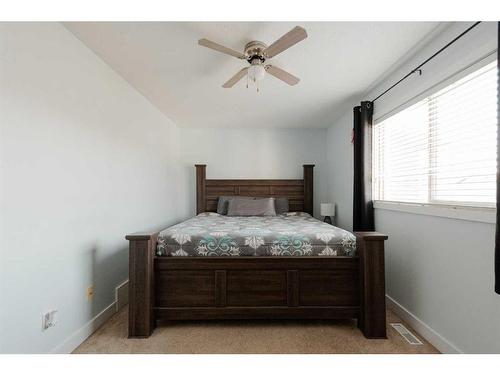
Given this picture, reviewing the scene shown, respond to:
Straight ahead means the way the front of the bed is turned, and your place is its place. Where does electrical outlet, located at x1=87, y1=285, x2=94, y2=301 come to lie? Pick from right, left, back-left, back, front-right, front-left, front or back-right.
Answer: right

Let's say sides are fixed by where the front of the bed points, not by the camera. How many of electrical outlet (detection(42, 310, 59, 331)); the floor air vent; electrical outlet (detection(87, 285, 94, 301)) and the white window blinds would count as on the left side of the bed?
2

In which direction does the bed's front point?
toward the camera

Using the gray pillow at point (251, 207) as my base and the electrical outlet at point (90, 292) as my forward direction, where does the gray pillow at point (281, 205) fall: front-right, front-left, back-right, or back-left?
back-left

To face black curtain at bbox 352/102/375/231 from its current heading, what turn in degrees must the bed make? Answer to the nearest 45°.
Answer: approximately 135° to its left

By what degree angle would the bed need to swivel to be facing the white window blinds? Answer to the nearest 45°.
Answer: approximately 90° to its left

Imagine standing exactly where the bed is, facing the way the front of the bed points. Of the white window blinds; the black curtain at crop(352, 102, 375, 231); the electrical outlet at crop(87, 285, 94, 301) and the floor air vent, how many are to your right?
1

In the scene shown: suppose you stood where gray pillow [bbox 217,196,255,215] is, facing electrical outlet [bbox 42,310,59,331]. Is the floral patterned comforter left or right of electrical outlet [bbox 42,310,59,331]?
left

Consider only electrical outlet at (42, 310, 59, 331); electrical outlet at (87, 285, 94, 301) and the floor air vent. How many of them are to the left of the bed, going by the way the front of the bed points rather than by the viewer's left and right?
1
